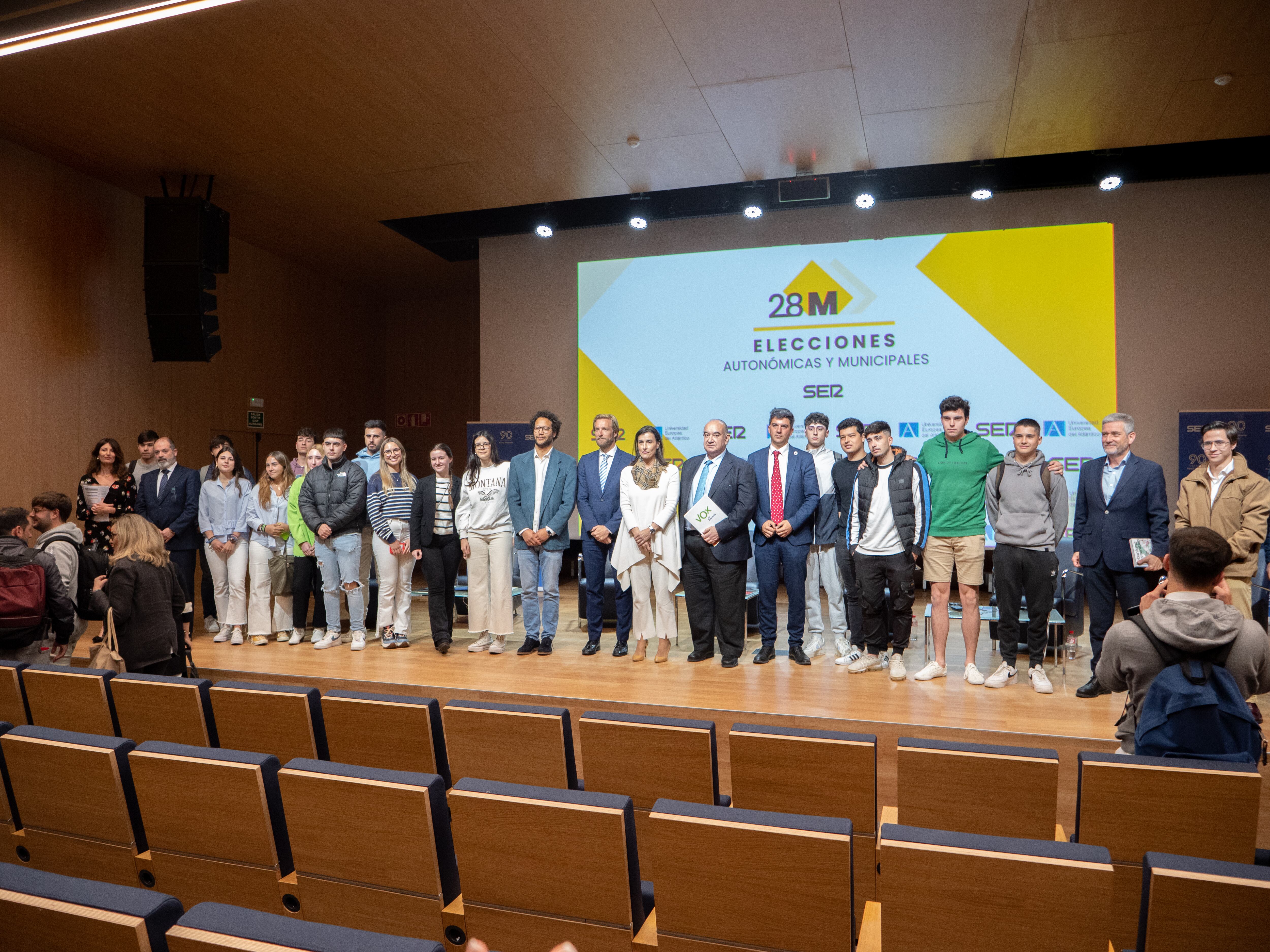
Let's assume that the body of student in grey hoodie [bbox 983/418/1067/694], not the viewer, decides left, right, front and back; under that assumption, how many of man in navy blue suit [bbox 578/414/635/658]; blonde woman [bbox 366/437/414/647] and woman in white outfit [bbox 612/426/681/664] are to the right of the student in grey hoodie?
3

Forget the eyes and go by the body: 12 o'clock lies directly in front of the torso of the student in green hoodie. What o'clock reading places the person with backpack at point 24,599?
The person with backpack is roughly at 2 o'clock from the student in green hoodie.

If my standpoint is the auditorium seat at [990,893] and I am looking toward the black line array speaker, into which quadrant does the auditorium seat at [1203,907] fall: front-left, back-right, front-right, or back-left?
back-right

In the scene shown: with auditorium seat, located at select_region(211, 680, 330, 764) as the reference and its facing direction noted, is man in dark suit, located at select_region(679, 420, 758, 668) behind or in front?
in front

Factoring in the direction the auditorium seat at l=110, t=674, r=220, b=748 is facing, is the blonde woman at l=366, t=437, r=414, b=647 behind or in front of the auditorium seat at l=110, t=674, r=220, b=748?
in front

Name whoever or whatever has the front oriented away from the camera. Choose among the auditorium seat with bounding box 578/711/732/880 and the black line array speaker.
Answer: the auditorium seat

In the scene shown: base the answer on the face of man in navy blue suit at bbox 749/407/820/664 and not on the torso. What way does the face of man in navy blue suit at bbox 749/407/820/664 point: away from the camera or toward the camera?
toward the camera

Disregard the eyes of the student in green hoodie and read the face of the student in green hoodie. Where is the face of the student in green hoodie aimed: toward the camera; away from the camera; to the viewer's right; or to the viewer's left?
toward the camera

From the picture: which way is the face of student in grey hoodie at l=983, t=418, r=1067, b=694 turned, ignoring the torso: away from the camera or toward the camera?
toward the camera

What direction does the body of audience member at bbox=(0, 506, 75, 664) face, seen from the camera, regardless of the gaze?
away from the camera

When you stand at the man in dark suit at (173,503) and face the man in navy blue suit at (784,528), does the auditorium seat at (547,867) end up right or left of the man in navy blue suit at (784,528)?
right

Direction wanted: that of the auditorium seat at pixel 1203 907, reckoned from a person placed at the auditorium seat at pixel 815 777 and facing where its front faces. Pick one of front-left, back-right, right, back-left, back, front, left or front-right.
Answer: back-right

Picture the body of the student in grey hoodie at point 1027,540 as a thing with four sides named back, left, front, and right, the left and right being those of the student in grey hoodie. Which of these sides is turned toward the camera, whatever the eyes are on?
front

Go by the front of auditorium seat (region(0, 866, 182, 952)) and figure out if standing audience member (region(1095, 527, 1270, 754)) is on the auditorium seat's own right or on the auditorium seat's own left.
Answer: on the auditorium seat's own right

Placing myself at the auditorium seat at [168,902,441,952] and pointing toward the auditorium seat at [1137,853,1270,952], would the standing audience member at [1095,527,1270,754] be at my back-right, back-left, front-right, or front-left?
front-left

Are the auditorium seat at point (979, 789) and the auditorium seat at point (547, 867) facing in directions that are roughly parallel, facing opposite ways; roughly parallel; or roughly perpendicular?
roughly parallel

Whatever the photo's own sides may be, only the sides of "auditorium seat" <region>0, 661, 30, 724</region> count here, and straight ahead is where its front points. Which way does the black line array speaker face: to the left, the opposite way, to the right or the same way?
the opposite way

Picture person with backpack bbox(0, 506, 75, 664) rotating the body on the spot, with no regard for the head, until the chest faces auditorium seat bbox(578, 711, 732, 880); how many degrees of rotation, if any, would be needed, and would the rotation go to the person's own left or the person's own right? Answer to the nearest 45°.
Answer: approximately 135° to the person's own right

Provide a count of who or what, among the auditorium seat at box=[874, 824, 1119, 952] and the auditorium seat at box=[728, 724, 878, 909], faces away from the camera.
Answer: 2
